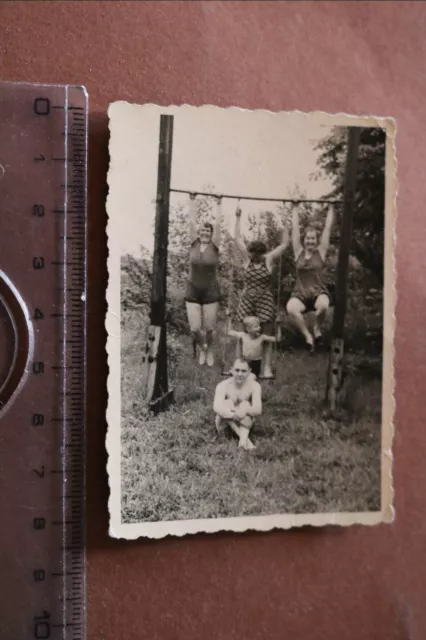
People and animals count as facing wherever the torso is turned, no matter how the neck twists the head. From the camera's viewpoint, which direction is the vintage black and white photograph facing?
toward the camera
